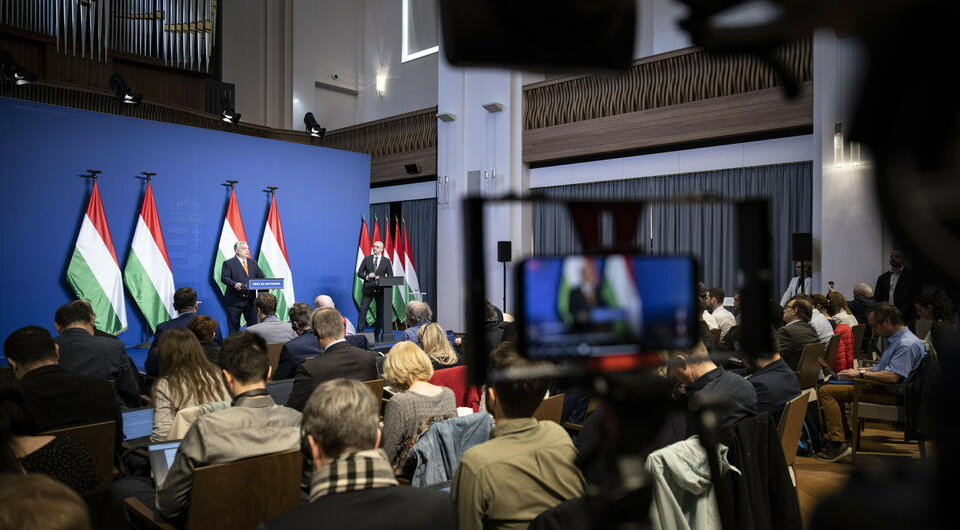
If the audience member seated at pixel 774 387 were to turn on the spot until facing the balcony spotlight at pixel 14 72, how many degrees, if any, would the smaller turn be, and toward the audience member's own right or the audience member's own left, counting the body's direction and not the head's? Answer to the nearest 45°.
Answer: approximately 45° to the audience member's own left

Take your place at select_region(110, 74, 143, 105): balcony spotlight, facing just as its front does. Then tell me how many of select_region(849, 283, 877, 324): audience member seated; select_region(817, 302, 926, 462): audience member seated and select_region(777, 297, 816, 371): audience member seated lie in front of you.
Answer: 3

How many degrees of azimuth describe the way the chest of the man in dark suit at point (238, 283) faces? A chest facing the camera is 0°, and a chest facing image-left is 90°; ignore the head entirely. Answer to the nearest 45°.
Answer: approximately 315°

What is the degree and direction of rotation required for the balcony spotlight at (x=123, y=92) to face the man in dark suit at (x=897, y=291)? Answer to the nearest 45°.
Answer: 0° — it already faces them

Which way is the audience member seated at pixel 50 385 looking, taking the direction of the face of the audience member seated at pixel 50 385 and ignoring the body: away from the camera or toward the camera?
away from the camera

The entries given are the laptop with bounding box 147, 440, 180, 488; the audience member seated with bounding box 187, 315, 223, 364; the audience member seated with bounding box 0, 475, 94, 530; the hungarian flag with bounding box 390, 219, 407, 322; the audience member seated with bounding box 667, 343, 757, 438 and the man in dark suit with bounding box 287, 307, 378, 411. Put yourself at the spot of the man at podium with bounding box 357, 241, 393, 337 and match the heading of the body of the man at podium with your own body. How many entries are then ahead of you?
5

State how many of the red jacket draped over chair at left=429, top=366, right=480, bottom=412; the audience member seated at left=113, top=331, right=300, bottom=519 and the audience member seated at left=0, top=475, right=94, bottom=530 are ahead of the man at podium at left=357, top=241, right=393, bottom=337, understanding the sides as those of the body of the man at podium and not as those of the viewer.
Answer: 3

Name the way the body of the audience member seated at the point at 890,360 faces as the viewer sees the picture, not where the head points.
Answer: to the viewer's left

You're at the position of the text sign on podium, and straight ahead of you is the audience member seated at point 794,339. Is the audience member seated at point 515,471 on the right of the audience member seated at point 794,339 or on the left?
right

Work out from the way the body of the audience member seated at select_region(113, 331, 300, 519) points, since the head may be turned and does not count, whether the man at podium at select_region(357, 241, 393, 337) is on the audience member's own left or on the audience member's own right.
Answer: on the audience member's own right

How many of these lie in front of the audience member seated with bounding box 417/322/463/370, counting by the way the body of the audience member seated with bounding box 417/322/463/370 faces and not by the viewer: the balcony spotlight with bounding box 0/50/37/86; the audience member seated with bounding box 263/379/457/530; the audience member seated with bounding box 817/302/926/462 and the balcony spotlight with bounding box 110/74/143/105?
2

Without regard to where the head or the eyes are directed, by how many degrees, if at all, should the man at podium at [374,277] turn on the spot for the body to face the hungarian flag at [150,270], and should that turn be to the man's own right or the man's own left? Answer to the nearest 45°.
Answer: approximately 45° to the man's own right
